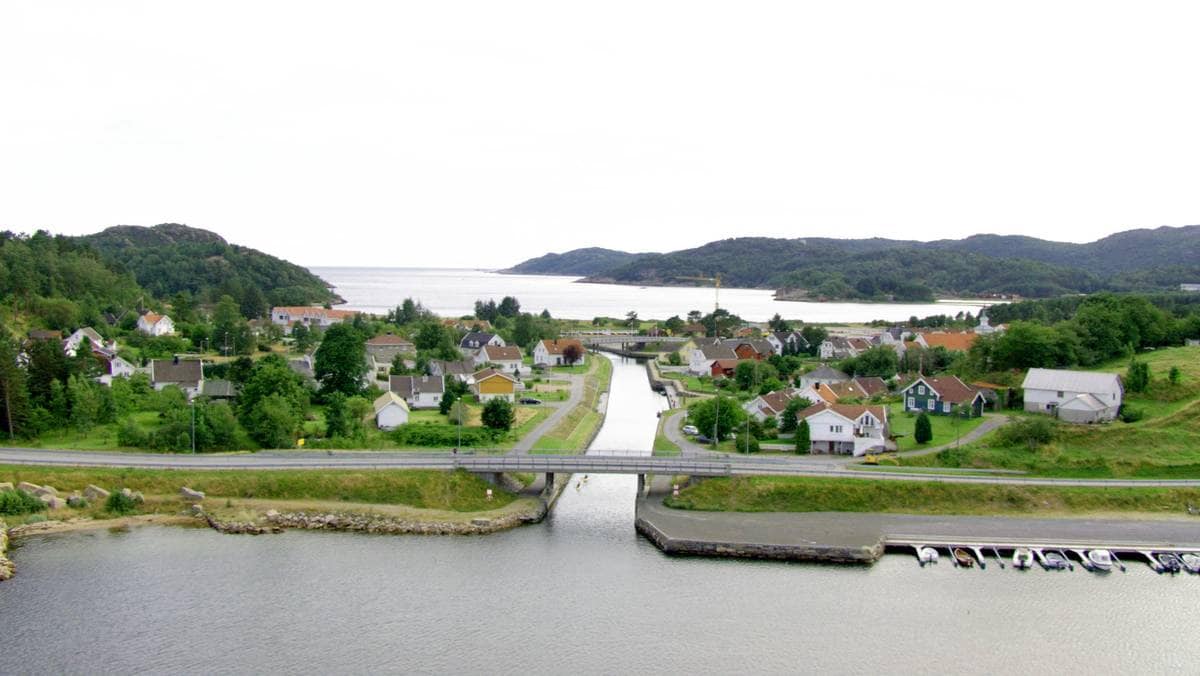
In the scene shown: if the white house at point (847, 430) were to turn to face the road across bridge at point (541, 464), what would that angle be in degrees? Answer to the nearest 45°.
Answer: approximately 45° to its right

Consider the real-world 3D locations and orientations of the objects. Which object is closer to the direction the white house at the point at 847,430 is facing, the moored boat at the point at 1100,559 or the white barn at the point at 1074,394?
the moored boat

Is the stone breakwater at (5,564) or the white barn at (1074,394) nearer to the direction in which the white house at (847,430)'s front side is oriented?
the stone breakwater

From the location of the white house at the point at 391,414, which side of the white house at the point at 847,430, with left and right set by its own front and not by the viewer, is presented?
right

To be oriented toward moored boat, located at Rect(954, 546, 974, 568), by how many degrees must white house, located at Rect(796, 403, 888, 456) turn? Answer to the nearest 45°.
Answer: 0° — it already faces it

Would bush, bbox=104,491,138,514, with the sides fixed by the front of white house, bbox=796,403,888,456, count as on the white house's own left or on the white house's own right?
on the white house's own right

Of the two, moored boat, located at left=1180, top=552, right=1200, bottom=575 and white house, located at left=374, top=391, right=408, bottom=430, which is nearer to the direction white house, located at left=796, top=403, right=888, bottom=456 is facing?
the moored boat

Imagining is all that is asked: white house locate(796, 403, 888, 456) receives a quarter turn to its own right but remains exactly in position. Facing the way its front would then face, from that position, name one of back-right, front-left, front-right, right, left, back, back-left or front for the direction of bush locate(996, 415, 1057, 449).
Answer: back

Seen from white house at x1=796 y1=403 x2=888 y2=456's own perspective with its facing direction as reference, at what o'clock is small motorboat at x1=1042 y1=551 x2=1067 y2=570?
The small motorboat is roughly at 11 o'clock from the white house.

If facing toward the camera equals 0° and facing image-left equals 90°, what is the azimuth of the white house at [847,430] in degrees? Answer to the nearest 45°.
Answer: approximately 0°

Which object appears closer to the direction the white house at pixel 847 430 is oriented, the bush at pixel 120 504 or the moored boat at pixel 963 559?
the moored boat

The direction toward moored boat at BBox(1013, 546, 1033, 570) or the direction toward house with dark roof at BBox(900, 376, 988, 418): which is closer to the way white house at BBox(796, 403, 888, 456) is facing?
the moored boat

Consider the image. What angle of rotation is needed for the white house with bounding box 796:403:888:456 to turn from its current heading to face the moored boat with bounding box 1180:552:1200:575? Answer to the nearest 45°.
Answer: approximately 45° to its left

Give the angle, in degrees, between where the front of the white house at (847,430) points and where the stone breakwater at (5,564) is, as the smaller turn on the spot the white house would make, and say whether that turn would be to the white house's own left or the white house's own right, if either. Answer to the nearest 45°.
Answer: approximately 45° to the white house's own right

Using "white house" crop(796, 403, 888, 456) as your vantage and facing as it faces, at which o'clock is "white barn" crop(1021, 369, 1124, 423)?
"white barn" crop(1021, 369, 1124, 423) is roughly at 8 o'clock from "white house" crop(796, 403, 888, 456).

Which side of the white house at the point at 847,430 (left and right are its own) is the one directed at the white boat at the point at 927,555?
front

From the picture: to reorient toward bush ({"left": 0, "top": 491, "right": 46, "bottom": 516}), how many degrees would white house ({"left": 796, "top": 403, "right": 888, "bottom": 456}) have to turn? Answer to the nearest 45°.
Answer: approximately 45° to its right
